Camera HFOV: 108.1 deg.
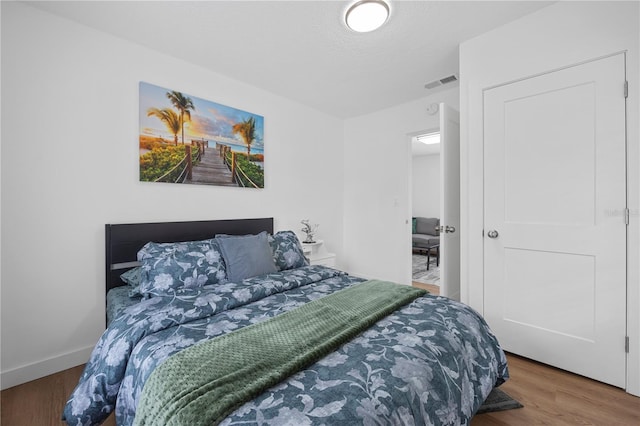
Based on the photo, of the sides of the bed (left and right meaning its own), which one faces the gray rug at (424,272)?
left

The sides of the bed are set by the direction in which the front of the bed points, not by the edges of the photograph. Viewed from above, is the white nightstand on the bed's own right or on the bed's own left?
on the bed's own left

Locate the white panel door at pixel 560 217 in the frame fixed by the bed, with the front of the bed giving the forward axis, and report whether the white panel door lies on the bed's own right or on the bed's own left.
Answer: on the bed's own left

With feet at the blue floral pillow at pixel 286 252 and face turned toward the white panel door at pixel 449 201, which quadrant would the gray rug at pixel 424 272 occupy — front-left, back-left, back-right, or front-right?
front-left

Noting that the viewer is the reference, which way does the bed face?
facing the viewer and to the right of the viewer
